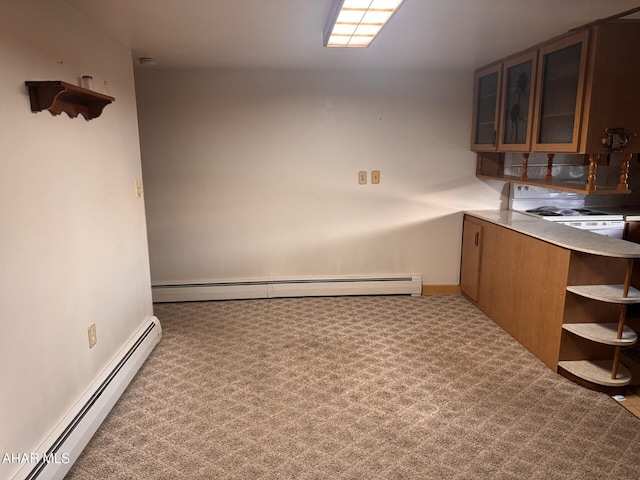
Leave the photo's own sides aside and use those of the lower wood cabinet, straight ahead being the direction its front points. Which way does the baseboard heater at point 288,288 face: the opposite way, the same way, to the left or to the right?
to the left

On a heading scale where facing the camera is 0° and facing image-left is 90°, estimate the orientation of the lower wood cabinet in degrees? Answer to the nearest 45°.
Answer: approximately 45°

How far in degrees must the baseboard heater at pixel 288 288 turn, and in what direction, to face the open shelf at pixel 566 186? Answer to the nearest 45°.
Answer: approximately 45° to its left

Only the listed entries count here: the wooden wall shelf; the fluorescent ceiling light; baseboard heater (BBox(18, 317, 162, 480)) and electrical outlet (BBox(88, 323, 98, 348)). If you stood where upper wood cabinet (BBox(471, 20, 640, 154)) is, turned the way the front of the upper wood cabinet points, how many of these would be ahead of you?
4

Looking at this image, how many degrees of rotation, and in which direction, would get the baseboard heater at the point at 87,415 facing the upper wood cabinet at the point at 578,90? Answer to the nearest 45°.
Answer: approximately 45° to its left

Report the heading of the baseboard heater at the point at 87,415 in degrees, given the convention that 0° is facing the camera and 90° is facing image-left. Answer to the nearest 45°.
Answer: approximately 315°

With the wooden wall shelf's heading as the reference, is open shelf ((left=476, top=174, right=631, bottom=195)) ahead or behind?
ahead

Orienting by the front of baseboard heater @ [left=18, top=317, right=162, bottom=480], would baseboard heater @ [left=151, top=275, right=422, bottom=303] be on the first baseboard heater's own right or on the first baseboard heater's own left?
on the first baseboard heater's own left

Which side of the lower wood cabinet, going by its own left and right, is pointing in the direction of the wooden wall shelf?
front

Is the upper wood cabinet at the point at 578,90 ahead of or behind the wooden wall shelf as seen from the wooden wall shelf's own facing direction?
ahead
